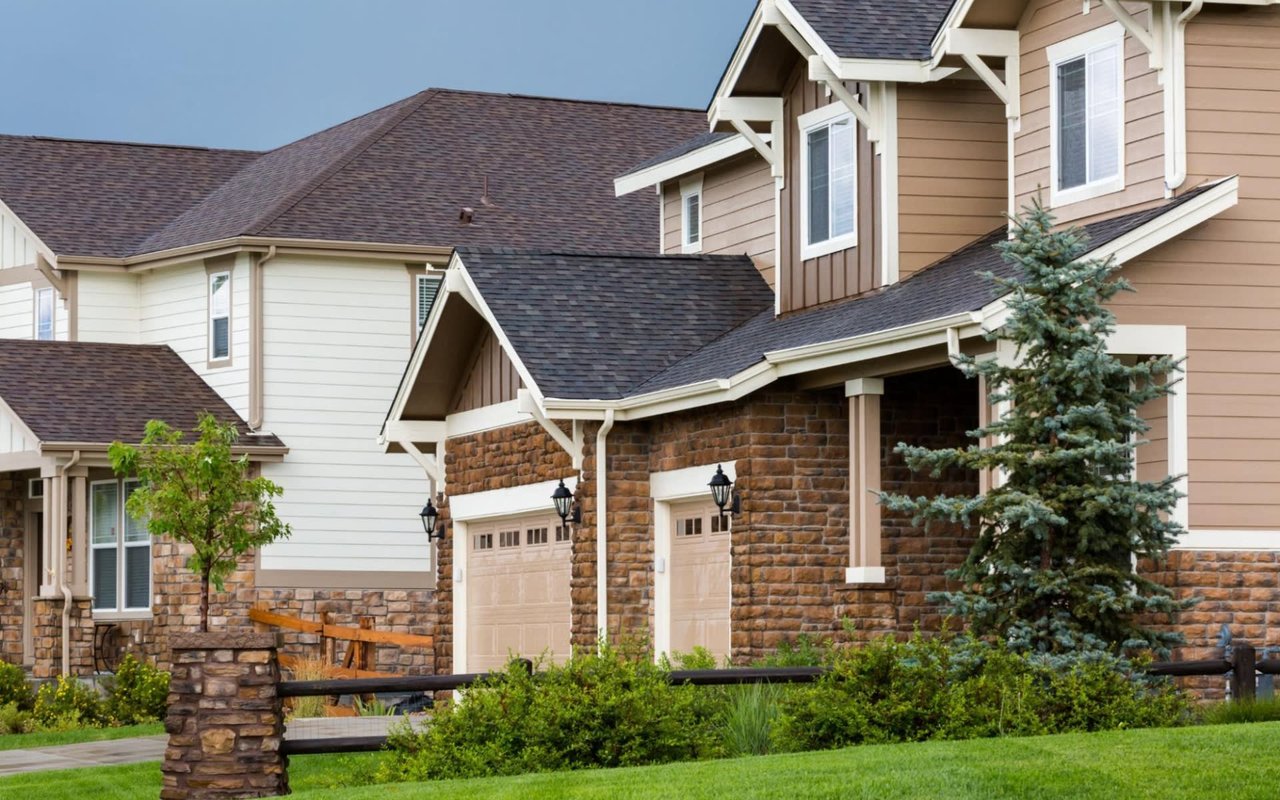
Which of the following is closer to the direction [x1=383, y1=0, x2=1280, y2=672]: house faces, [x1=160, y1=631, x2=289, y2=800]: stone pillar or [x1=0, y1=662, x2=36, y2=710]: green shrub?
the stone pillar

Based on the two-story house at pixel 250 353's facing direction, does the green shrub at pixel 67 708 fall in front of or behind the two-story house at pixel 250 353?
in front

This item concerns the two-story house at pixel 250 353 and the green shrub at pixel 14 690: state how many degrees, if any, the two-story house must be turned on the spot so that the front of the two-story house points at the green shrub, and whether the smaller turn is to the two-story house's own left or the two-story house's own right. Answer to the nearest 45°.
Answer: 0° — it already faces it

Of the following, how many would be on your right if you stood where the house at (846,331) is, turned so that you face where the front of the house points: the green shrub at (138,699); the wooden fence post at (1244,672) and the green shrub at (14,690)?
2

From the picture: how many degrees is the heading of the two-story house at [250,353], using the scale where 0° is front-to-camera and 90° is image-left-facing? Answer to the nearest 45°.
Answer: approximately 45°

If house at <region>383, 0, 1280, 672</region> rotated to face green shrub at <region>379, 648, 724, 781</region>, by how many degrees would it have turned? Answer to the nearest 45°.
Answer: approximately 45° to its left

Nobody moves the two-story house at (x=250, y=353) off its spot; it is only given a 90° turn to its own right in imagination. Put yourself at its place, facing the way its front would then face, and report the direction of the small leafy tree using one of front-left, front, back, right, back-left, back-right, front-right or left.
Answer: back-left

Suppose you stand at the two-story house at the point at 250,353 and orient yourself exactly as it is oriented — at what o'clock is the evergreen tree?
The evergreen tree is roughly at 10 o'clock from the two-story house.

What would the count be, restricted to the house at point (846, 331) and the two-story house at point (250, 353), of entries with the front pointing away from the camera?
0

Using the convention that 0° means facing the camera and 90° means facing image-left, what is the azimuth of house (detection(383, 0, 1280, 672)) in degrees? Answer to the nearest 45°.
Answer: approximately 45°

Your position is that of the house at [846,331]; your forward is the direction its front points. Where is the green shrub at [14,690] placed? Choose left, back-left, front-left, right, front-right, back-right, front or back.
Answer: right

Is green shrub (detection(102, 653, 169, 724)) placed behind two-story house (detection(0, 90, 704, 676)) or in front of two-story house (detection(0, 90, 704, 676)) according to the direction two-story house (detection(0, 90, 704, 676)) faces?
in front

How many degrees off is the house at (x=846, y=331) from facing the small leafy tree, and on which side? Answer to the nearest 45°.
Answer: approximately 90° to its right

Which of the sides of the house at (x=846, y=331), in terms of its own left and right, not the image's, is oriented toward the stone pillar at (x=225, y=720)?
front
